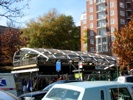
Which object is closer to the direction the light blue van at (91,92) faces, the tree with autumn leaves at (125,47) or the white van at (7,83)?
the tree with autumn leaves

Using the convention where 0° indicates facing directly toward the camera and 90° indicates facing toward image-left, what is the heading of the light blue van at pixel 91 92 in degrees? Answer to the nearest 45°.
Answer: approximately 225°

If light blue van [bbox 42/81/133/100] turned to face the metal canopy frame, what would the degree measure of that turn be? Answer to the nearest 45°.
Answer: approximately 45° to its left

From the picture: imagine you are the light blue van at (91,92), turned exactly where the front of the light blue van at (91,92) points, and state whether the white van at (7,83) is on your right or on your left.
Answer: on your left

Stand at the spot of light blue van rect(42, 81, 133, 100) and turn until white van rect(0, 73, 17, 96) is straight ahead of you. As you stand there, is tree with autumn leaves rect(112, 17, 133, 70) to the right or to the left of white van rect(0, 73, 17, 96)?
right
